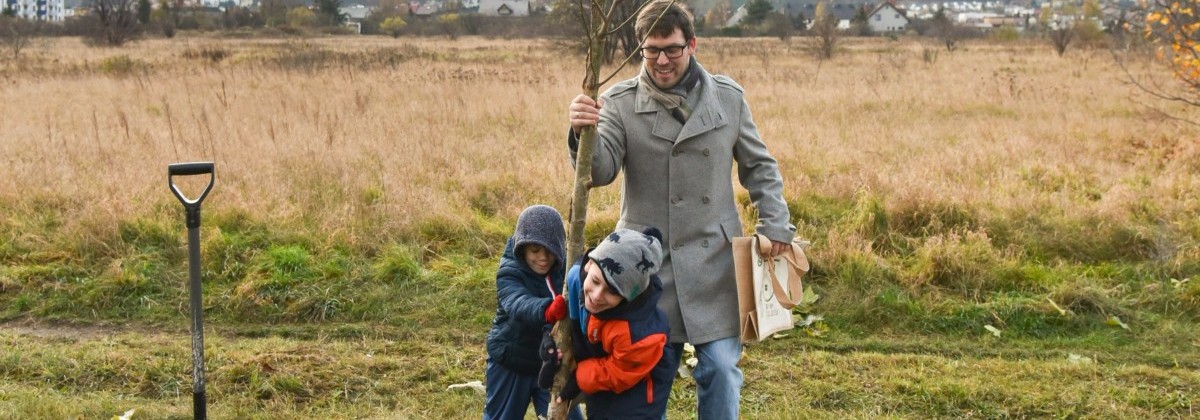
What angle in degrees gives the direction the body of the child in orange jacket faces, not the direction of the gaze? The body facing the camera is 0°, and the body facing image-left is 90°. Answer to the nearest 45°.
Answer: approximately 45°

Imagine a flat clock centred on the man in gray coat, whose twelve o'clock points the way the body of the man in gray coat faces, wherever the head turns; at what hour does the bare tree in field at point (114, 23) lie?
The bare tree in field is roughly at 5 o'clock from the man in gray coat.

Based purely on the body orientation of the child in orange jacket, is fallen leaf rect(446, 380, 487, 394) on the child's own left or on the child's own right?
on the child's own right

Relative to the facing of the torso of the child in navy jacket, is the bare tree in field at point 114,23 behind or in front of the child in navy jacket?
behind

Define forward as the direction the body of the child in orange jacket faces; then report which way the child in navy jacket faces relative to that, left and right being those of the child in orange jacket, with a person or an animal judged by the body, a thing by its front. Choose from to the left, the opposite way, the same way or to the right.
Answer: to the left

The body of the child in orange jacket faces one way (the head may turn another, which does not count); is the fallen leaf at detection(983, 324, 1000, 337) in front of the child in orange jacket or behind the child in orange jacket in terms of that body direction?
behind

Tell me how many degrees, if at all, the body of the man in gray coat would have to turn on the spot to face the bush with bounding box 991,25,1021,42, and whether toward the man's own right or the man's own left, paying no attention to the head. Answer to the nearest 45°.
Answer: approximately 180°

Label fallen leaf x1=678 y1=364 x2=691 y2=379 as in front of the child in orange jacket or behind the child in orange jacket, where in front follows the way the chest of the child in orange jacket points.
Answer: behind

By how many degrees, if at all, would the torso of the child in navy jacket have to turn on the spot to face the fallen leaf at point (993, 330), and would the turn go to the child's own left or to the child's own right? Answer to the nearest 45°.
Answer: approximately 90° to the child's own left

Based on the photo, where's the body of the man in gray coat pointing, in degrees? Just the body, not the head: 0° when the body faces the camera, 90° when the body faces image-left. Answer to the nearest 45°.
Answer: approximately 0°

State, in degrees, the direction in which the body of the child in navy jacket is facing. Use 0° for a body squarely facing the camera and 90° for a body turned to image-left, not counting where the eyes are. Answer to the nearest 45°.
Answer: approximately 315°
